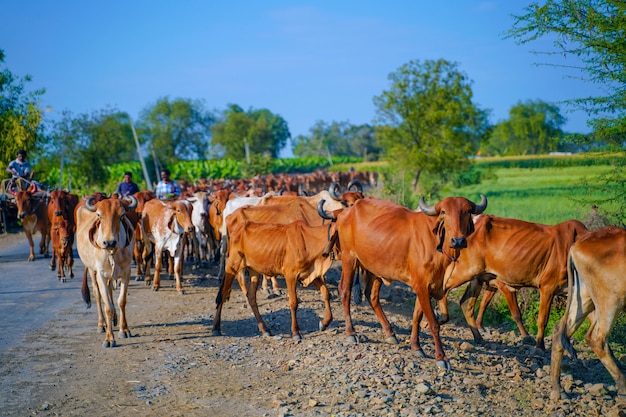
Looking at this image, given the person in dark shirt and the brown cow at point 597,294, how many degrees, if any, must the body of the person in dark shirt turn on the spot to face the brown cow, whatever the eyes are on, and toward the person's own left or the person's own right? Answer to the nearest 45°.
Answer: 0° — they already face it

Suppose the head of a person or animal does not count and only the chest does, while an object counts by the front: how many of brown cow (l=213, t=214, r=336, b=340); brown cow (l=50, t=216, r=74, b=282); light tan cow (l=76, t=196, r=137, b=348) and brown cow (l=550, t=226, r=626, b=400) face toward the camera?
2

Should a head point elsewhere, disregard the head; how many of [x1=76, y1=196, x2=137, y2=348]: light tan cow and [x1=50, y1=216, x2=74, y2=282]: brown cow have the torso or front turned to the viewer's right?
0

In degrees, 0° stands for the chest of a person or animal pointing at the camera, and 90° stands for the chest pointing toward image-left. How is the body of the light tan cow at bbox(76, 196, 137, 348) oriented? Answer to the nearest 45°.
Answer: approximately 0°

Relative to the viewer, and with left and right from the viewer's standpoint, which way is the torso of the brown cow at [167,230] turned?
facing the viewer and to the right of the viewer

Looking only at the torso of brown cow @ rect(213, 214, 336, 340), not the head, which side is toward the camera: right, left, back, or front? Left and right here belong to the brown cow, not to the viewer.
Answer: right

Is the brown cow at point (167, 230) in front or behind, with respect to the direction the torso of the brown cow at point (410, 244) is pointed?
behind

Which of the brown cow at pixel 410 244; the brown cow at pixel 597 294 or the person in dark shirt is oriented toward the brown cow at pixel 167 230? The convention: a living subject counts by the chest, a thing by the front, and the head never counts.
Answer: the person in dark shirt

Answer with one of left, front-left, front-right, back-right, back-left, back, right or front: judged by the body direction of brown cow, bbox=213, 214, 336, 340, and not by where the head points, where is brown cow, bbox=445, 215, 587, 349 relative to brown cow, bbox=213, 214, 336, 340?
front

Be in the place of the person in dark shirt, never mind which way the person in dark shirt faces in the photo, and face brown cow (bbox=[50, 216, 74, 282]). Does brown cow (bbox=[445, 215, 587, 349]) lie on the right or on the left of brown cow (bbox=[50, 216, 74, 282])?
left

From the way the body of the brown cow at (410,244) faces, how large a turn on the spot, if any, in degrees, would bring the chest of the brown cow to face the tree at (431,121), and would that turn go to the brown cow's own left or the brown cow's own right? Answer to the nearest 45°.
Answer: approximately 135° to the brown cow's own left

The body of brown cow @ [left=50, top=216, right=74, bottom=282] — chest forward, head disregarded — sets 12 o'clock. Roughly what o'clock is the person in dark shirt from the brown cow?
The person in dark shirt is roughly at 7 o'clock from the brown cow.

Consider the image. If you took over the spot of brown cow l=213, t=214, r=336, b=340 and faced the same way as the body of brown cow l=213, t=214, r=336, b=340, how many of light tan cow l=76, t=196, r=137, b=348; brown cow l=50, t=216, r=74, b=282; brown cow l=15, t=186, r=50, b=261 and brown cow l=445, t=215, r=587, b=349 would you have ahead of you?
1

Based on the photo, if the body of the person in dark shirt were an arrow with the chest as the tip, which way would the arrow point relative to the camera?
toward the camera

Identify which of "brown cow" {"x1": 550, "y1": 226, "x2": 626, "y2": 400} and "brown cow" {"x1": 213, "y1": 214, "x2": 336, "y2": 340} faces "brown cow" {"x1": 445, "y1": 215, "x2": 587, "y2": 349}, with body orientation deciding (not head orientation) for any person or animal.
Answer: "brown cow" {"x1": 213, "y1": 214, "x2": 336, "y2": 340}

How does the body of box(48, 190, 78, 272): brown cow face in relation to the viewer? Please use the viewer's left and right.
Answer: facing the viewer
